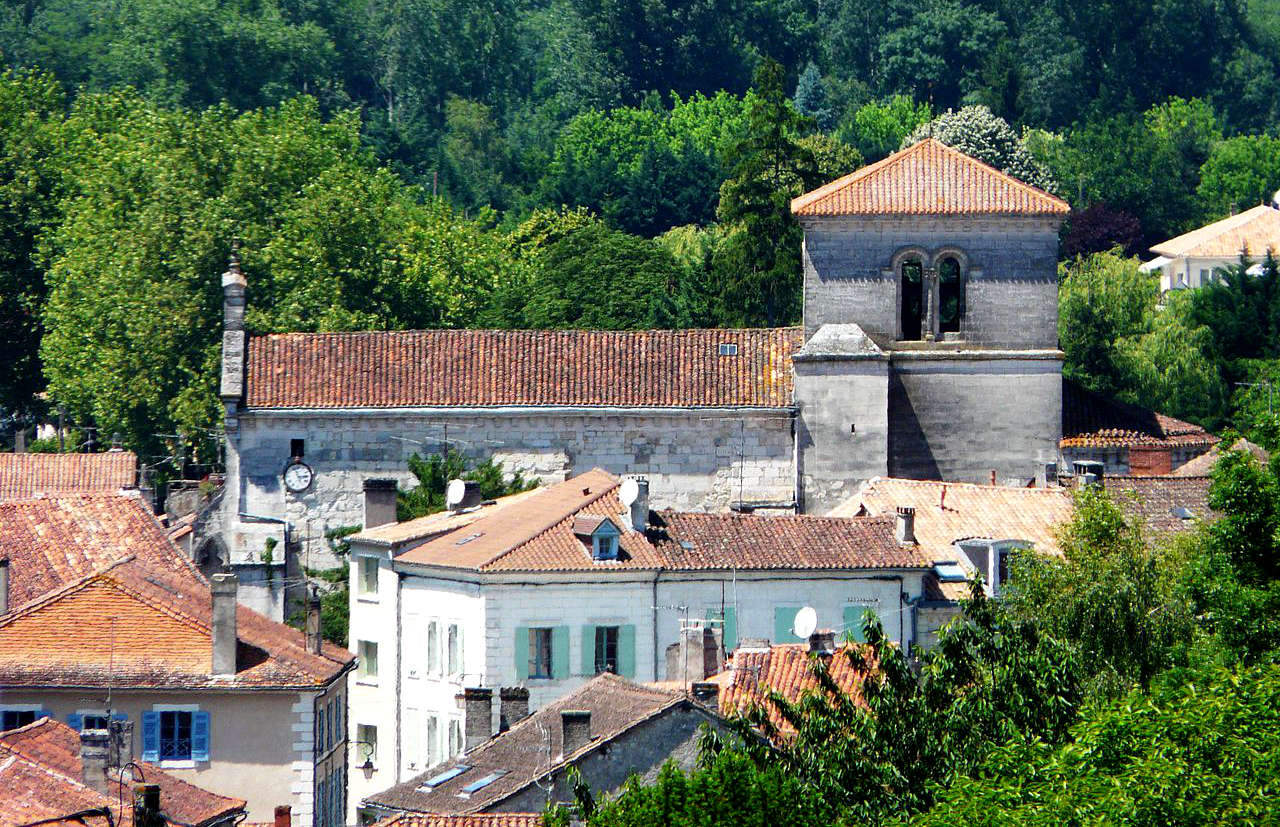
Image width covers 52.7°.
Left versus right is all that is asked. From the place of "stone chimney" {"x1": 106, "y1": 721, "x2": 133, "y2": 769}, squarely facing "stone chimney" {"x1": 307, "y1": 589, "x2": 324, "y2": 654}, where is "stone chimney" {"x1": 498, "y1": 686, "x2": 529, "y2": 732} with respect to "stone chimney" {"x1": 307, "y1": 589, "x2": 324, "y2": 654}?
right

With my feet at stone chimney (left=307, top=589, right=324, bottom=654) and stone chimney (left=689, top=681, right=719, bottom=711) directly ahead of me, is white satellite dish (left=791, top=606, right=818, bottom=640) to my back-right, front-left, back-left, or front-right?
front-left

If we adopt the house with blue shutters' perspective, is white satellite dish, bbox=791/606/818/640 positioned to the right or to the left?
on its left

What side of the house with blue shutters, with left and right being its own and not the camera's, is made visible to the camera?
front
